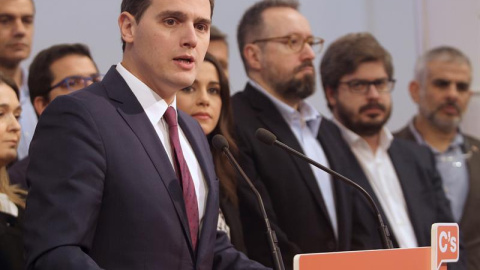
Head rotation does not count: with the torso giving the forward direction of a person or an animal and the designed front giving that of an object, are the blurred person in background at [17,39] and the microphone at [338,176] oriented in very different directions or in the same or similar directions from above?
very different directions

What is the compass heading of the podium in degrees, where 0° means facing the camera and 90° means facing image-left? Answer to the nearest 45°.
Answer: approximately 315°

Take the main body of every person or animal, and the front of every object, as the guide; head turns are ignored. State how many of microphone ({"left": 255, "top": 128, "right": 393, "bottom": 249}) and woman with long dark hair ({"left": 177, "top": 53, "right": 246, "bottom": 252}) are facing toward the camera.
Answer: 1

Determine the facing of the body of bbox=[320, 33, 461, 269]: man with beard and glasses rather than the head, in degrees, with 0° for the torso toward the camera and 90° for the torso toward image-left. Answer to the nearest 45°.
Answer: approximately 315°

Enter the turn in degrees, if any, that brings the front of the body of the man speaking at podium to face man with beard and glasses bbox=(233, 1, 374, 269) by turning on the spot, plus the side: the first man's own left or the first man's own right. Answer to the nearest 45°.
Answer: approximately 90° to the first man's own left

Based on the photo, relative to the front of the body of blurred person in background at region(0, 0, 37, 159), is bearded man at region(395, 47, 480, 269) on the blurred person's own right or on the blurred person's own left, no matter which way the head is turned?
on the blurred person's own left

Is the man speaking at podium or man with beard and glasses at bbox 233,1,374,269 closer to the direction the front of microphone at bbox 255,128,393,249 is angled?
the man speaking at podium

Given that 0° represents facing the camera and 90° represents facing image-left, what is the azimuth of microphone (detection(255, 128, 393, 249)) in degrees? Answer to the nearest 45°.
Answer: approximately 90°

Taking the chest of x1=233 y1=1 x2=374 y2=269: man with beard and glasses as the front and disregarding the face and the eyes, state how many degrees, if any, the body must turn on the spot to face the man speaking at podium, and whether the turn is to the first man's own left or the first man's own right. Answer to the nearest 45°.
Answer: approximately 45° to the first man's own right
